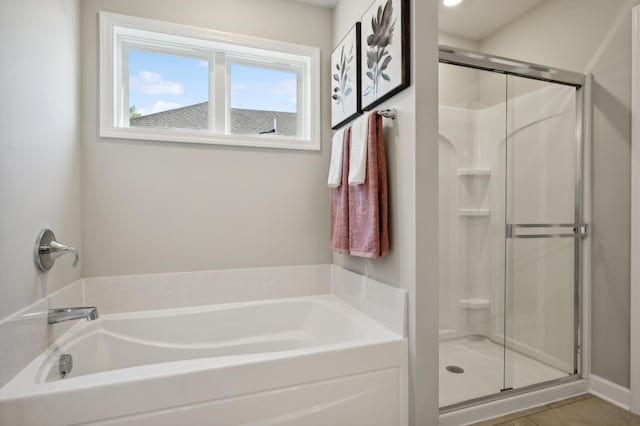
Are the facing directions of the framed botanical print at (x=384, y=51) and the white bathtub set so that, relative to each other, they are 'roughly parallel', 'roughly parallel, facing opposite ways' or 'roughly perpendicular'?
roughly perpendicular

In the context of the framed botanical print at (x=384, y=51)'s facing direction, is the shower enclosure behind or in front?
behind

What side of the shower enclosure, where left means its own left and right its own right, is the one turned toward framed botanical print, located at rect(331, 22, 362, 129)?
right

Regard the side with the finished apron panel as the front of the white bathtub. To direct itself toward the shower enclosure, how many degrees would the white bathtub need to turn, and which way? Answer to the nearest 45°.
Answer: approximately 90° to its left

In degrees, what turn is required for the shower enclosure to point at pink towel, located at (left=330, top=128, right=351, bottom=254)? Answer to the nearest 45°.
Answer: approximately 90° to its right

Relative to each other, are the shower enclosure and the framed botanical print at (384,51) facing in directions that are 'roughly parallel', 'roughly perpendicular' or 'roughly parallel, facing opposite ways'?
roughly perpendicular

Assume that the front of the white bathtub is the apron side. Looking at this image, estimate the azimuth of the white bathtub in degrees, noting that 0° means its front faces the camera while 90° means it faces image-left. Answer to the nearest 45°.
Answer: approximately 0°

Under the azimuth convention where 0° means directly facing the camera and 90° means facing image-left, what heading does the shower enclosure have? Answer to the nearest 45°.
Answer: approximately 315°

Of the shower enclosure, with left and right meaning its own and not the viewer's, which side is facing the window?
right

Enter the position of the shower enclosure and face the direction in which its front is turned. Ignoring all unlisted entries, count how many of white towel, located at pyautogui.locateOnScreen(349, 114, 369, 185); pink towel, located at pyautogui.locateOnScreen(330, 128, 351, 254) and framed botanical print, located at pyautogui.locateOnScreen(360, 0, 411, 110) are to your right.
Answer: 3
